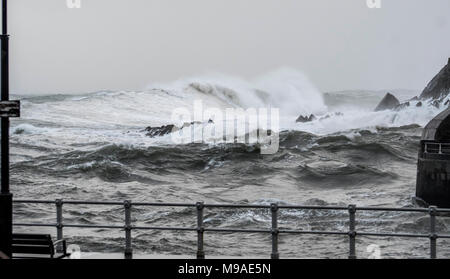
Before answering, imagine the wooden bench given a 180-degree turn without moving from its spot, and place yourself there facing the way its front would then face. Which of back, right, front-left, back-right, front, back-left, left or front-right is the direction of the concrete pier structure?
back

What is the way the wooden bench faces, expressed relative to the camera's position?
facing away from the viewer and to the right of the viewer
